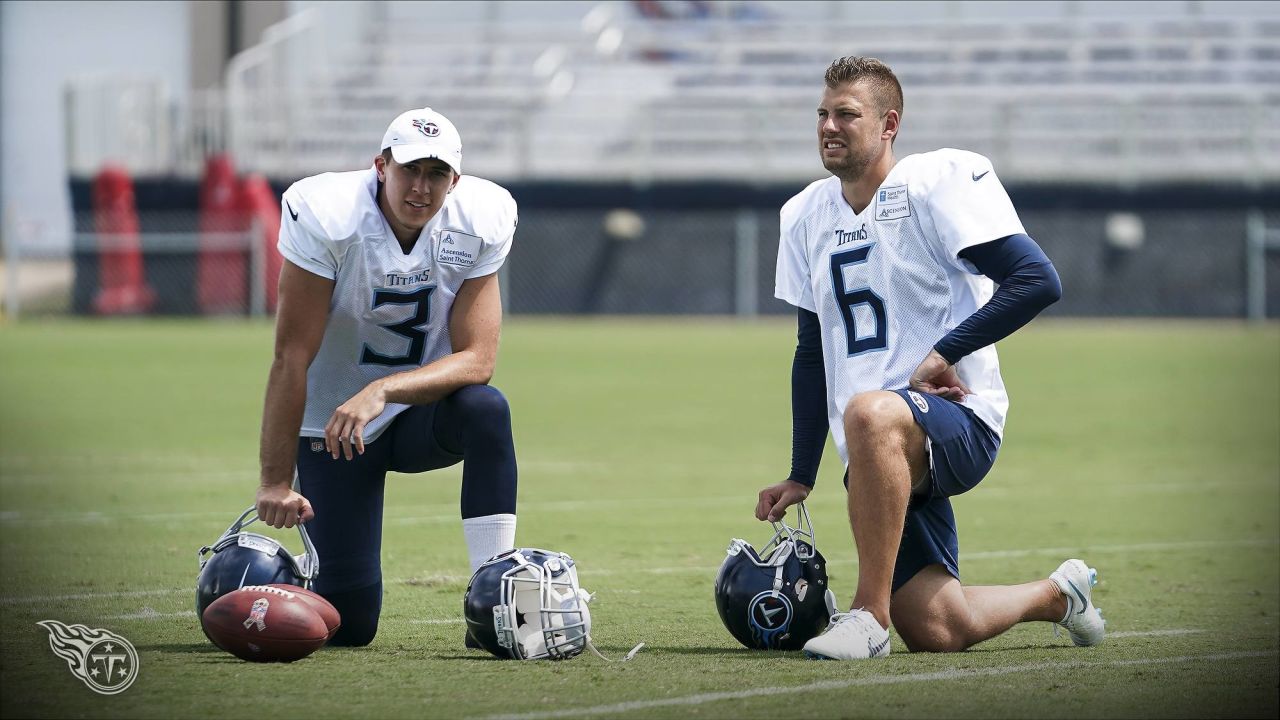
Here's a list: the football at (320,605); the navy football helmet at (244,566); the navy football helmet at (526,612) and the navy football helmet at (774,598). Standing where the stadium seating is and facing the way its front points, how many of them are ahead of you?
4

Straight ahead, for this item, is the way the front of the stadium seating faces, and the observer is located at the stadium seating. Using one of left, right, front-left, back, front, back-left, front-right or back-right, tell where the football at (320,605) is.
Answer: front

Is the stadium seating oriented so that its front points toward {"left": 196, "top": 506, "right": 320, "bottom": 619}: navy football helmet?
yes

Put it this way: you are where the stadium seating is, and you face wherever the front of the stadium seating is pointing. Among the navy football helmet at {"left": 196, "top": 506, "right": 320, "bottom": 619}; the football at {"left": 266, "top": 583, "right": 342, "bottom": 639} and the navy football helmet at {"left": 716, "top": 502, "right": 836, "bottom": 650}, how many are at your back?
0

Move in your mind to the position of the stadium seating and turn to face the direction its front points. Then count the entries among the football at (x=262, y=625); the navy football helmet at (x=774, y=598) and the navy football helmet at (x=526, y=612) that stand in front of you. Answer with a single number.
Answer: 3

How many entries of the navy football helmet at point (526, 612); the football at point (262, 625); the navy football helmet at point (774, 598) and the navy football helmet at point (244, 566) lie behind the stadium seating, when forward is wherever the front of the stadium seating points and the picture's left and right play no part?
0

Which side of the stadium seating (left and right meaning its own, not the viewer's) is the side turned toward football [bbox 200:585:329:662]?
front

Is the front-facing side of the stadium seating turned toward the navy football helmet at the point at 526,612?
yes

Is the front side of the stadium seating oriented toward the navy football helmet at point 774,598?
yes

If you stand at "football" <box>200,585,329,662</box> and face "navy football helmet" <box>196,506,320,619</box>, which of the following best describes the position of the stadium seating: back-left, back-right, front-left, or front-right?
front-right

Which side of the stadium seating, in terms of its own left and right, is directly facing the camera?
front
